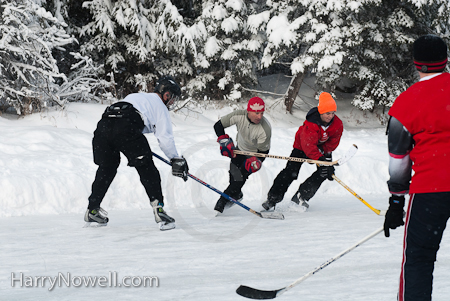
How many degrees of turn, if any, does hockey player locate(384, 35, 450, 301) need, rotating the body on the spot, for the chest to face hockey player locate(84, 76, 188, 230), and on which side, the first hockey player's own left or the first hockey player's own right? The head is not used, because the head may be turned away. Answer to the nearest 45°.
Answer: approximately 45° to the first hockey player's own left

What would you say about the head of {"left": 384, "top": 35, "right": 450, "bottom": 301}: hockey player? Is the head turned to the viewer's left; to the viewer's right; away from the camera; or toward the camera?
away from the camera
